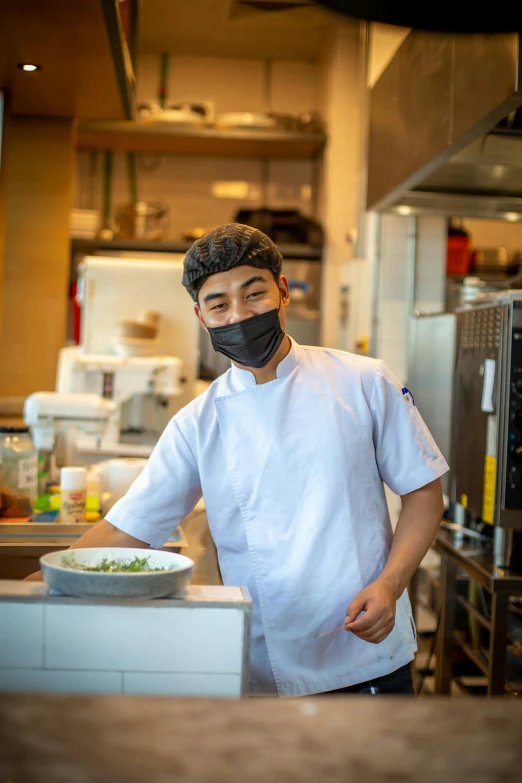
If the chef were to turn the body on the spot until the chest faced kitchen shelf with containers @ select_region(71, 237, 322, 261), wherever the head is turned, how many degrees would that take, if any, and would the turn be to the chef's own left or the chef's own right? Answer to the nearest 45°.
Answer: approximately 180°

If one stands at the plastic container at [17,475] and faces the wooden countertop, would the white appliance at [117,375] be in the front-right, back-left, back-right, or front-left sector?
back-left

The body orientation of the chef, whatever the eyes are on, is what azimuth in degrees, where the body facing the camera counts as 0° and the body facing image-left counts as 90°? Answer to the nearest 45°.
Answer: approximately 0°

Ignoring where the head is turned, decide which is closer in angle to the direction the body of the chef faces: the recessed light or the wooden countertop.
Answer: the wooden countertop

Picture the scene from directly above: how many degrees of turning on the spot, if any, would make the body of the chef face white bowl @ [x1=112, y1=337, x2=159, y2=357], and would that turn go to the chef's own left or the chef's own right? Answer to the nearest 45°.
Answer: approximately 180°

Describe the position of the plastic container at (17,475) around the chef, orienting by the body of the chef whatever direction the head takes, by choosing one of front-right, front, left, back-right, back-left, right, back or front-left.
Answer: back-right

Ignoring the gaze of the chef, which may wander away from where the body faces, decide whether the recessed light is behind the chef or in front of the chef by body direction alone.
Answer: behind

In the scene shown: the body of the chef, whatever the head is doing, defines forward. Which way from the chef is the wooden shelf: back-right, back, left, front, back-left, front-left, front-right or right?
back

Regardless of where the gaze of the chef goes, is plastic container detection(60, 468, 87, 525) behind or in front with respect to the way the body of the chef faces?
behind

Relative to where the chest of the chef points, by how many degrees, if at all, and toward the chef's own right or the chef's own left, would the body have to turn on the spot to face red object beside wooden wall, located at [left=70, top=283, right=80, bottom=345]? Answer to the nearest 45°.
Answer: approximately 180°

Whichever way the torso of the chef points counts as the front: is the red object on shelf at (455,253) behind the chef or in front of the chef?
behind
